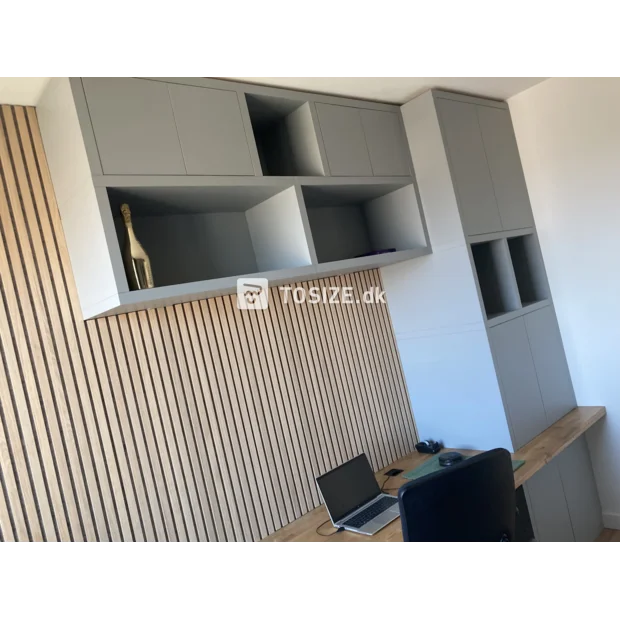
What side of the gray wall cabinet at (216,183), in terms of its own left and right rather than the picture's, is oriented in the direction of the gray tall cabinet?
left

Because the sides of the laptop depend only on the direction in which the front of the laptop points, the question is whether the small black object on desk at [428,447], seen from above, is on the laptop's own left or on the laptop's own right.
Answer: on the laptop's own left

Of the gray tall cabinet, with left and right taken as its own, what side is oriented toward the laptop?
right

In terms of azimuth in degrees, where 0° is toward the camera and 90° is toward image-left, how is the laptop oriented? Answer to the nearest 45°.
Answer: approximately 315°

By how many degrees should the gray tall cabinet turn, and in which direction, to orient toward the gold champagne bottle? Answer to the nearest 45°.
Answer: approximately 90° to its right

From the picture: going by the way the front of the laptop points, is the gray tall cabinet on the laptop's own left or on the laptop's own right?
on the laptop's own left
